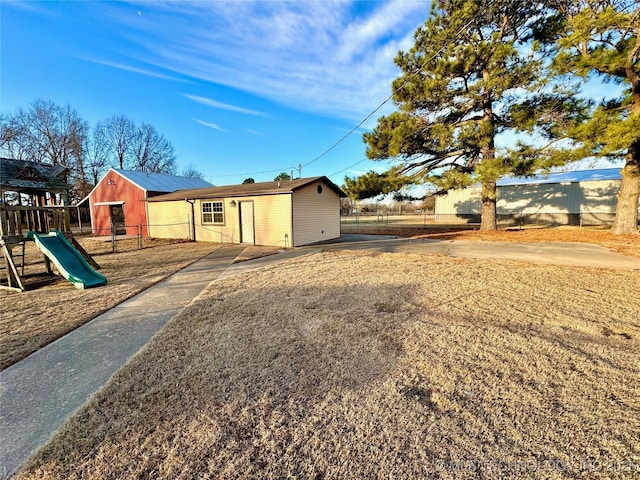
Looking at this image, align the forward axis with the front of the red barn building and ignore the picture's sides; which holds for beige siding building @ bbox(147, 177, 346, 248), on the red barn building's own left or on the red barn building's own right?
on the red barn building's own left

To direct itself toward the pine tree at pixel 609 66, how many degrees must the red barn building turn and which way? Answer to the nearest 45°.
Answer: approximately 90° to its left

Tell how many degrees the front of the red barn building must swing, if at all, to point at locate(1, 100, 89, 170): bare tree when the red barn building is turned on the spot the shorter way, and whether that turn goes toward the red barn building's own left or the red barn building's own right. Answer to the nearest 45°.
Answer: approximately 90° to the red barn building's own right

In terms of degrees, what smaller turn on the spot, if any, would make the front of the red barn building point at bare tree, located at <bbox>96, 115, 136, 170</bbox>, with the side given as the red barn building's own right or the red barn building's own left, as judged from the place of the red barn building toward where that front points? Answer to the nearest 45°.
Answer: approximately 135° to the red barn building's own right

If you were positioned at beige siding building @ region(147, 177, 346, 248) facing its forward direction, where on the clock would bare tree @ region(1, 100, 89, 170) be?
The bare tree is roughly at 3 o'clock from the beige siding building.

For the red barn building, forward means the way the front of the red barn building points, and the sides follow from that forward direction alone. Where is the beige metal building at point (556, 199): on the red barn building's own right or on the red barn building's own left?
on the red barn building's own left

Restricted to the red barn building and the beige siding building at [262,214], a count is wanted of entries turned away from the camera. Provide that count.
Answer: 0

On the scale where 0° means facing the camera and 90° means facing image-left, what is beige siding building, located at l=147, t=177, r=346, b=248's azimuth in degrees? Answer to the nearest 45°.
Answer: approximately 45°

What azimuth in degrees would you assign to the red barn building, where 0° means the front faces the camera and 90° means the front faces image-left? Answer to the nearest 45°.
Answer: approximately 45°

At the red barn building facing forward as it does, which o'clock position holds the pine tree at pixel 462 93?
The pine tree is roughly at 9 o'clock from the red barn building.

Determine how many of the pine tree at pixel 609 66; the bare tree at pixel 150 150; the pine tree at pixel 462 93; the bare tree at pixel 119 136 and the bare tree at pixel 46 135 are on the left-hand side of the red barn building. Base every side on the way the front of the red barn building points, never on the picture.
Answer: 2

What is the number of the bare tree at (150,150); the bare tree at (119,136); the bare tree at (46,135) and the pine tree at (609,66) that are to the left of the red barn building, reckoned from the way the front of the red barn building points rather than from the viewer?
1
